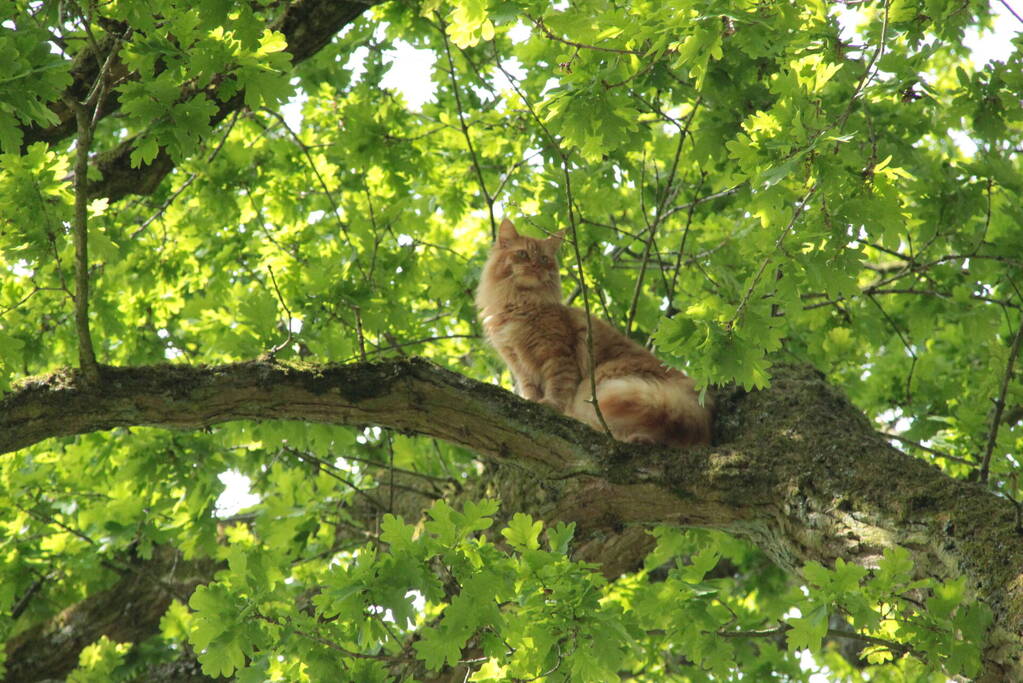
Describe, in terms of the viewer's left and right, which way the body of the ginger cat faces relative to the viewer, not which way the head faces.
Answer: facing to the left of the viewer
